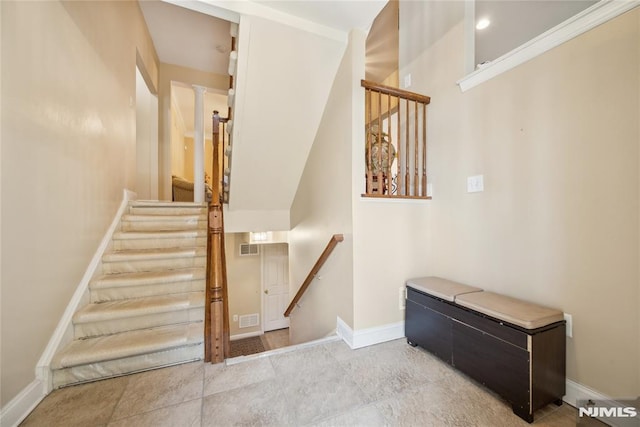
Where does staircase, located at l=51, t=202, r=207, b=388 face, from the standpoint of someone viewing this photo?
facing the viewer

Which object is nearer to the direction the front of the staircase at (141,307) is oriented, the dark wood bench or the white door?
the dark wood bench

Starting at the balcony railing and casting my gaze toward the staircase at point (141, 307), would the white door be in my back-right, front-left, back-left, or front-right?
front-right

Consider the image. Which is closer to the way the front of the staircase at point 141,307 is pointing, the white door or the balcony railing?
the balcony railing

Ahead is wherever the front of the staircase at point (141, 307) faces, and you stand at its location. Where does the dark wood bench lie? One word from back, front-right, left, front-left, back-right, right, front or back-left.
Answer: front-left

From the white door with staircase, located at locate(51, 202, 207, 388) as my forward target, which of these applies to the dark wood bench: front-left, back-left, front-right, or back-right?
front-left

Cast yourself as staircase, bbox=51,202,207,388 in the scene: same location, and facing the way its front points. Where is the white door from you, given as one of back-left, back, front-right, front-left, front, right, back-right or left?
back-left

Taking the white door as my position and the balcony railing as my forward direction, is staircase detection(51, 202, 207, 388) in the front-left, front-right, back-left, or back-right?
front-right

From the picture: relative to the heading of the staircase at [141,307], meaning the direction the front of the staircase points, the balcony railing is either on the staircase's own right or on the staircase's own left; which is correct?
on the staircase's own left

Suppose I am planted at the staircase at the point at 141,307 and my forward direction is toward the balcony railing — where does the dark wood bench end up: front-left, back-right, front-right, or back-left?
front-right
